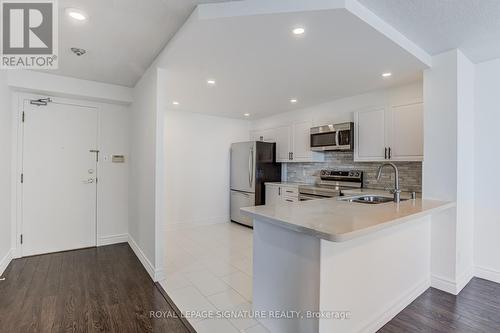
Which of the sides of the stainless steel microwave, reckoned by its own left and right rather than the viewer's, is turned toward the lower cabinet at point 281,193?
right

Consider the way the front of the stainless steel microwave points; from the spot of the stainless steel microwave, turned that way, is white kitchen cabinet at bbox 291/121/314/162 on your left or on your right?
on your right

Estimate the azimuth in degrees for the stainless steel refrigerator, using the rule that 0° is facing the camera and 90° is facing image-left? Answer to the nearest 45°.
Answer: approximately 45°

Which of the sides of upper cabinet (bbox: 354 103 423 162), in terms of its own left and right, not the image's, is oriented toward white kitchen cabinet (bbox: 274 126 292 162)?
right

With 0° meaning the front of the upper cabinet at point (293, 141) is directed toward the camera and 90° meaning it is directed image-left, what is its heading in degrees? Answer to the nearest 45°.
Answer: approximately 45°

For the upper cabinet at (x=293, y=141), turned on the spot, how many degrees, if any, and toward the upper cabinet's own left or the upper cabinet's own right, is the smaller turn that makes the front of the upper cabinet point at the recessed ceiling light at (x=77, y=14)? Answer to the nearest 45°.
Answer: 0° — it already faces it
